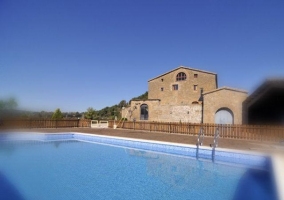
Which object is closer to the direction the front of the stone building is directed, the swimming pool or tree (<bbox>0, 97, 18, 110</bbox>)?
the swimming pool

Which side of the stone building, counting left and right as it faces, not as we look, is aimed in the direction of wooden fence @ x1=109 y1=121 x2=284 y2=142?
front

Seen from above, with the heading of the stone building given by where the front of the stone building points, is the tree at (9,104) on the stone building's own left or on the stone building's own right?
on the stone building's own right

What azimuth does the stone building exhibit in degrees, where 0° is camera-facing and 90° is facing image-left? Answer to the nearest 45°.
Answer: approximately 0°

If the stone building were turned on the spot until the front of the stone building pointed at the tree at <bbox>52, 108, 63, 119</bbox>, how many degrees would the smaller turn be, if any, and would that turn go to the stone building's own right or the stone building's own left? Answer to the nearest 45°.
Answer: approximately 90° to the stone building's own right

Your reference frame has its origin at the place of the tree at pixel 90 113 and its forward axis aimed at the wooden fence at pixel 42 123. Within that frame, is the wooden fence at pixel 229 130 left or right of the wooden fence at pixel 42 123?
left

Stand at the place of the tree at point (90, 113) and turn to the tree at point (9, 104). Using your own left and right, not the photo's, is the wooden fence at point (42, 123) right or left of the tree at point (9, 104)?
left

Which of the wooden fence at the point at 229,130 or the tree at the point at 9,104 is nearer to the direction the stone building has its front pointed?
the wooden fence

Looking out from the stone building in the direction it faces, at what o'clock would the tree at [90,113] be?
The tree is roughly at 3 o'clock from the stone building.

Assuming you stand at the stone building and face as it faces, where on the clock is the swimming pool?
The swimming pool is roughly at 12 o'clock from the stone building.
